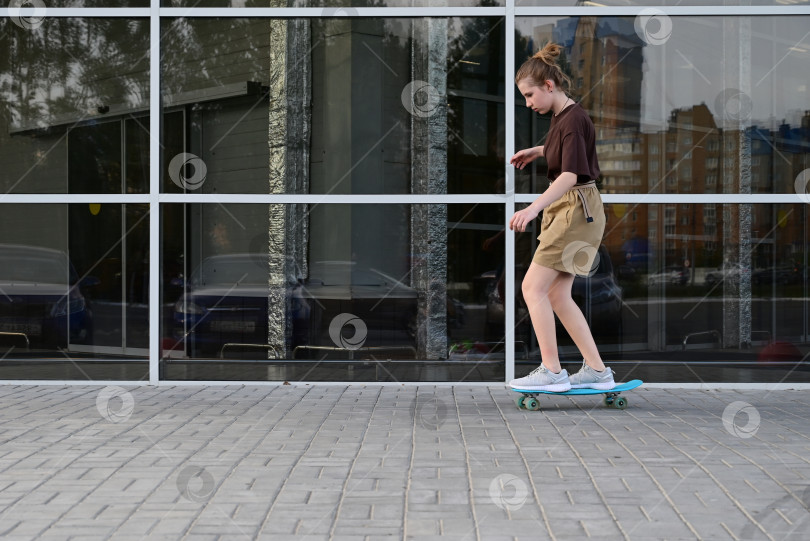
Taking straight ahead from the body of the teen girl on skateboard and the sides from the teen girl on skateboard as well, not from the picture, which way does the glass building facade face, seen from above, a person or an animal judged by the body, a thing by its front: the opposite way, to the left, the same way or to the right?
to the left

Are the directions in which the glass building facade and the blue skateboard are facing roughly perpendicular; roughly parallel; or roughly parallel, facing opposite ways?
roughly perpendicular

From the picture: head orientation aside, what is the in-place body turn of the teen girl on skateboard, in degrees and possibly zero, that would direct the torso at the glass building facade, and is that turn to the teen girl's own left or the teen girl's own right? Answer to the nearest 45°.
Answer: approximately 45° to the teen girl's own right

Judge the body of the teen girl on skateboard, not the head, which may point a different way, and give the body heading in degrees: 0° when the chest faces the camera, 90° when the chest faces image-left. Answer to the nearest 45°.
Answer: approximately 90°

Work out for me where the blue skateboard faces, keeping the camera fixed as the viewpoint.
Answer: facing to the left of the viewer

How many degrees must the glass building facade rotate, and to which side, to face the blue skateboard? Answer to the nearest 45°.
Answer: approximately 45° to its left
